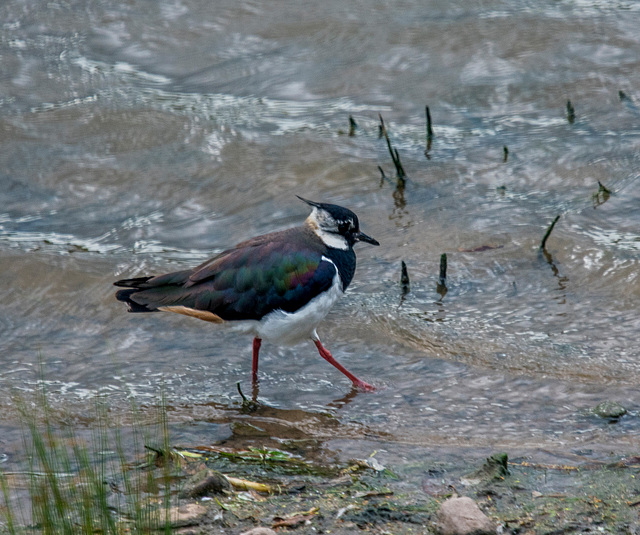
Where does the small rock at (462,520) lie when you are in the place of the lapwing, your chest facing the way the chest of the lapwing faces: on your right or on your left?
on your right

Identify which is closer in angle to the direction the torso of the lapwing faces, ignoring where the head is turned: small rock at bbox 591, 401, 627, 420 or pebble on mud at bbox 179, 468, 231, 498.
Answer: the small rock

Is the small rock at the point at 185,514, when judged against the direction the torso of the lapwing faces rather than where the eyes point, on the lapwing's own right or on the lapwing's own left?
on the lapwing's own right

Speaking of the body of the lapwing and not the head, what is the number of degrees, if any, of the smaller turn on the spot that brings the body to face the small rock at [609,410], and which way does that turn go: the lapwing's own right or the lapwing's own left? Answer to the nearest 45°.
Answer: approximately 45° to the lapwing's own right

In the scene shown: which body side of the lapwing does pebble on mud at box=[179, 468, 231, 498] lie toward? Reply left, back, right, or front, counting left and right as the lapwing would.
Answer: right

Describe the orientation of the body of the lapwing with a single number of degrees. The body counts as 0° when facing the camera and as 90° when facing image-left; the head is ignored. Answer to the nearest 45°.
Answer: approximately 270°

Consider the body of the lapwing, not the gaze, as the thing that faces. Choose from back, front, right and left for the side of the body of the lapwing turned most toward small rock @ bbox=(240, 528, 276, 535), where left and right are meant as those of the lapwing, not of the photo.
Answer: right
